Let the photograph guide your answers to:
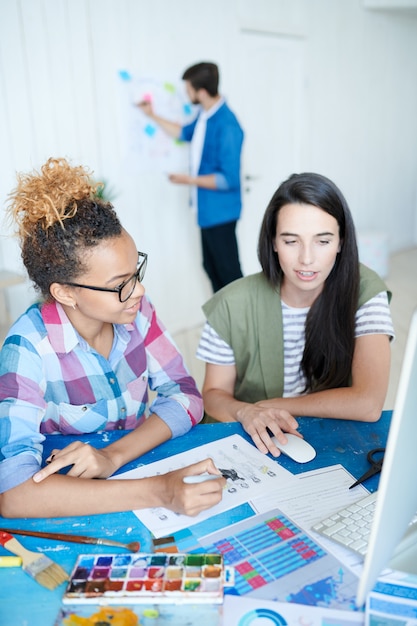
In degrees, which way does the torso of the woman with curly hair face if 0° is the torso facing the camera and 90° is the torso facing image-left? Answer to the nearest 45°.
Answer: approximately 315°

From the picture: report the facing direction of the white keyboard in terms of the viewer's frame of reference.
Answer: facing away from the viewer and to the left of the viewer

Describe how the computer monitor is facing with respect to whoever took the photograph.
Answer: facing away from the viewer and to the left of the viewer

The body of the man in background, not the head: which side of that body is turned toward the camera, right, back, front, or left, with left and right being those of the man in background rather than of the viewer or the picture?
left

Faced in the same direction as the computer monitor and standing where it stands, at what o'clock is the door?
The door is roughly at 1 o'clock from the computer monitor.

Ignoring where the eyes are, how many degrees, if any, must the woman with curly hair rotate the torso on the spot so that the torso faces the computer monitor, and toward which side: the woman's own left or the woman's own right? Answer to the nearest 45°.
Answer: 0° — they already face it

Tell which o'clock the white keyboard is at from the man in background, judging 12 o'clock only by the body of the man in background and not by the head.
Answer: The white keyboard is roughly at 9 o'clock from the man in background.
